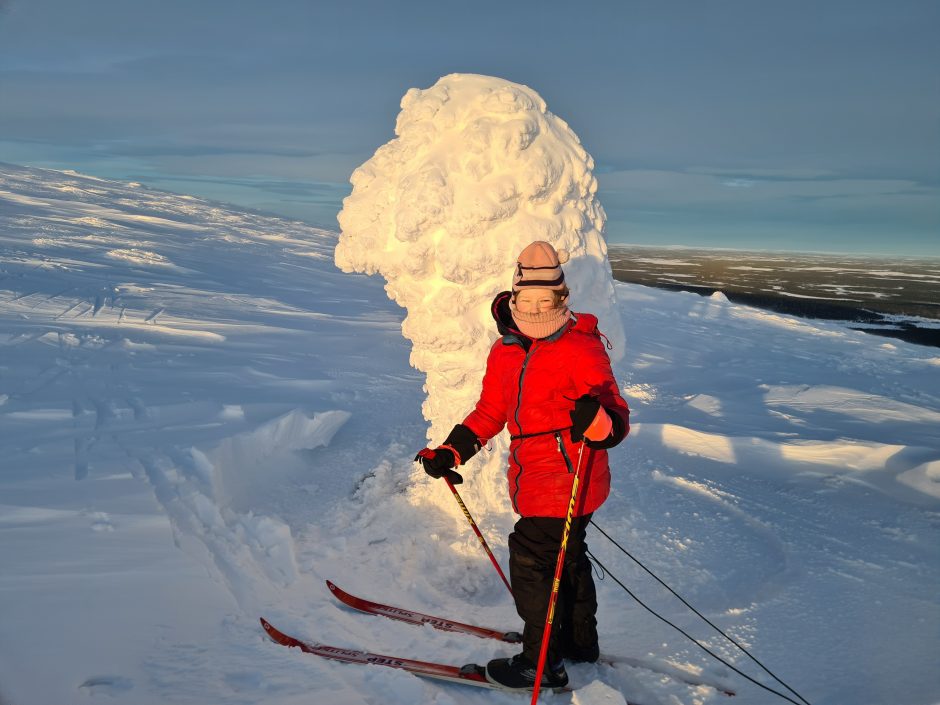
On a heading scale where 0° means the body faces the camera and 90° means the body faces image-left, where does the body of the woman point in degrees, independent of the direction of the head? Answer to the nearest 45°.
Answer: approximately 45°

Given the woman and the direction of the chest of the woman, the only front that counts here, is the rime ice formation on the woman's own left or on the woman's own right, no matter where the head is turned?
on the woman's own right
